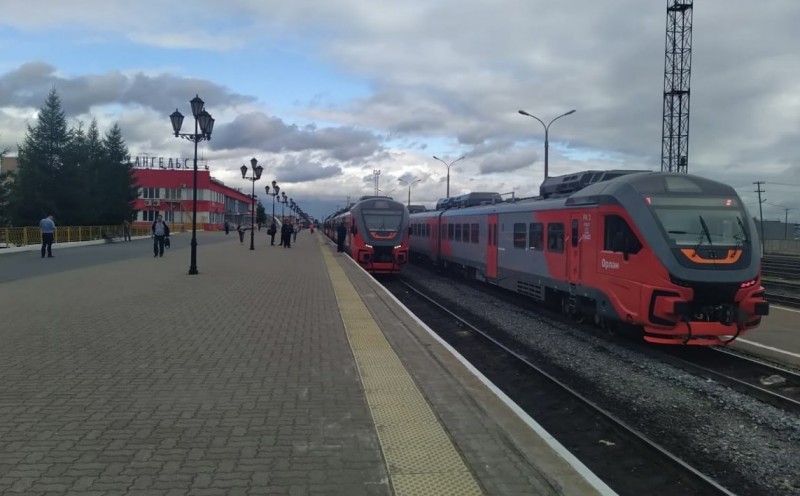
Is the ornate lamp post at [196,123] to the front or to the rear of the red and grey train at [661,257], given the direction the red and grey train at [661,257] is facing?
to the rear

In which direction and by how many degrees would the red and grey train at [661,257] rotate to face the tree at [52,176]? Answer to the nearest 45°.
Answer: approximately 180°

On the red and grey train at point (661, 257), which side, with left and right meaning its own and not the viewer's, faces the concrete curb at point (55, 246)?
right

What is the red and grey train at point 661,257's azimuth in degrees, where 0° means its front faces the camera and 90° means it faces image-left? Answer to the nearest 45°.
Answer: approximately 315°

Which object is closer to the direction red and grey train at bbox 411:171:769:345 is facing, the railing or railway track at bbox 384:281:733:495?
the railway track

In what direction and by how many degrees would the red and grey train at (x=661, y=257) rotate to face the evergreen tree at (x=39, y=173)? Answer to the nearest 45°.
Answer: approximately 180°

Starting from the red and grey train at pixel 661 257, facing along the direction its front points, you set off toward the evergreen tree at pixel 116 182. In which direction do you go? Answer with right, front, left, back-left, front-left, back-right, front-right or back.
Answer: back

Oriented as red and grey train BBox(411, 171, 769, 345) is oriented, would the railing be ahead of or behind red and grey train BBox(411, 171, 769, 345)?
behind
